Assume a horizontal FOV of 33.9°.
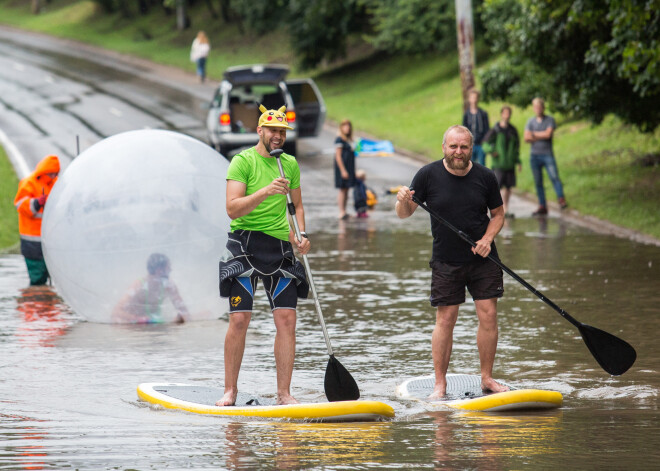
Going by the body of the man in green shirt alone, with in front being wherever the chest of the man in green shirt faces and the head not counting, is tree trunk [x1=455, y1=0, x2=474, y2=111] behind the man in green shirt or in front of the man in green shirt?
behind

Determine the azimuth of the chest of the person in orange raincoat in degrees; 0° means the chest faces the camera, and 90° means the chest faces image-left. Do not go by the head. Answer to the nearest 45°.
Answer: approximately 270°

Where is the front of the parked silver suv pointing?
away from the camera

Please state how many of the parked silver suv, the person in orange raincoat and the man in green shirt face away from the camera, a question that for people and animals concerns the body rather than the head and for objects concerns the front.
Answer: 1

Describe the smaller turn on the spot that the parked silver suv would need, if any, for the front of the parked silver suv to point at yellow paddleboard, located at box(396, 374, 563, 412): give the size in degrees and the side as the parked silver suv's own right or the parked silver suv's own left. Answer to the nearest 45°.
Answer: approximately 180°

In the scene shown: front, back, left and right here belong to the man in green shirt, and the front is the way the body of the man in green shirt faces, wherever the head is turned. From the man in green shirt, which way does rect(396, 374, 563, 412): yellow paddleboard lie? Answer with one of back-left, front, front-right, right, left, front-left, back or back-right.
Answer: left

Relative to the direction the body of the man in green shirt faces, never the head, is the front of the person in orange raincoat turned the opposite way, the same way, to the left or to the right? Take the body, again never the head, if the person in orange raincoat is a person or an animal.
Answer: to the left

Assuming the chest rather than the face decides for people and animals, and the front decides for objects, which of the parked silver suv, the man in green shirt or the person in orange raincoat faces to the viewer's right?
the person in orange raincoat

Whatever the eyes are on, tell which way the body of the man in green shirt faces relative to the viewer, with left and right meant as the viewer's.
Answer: facing the viewer

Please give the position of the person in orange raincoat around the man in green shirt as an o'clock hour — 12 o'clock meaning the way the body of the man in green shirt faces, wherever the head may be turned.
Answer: The person in orange raincoat is roughly at 5 o'clock from the man in green shirt.
